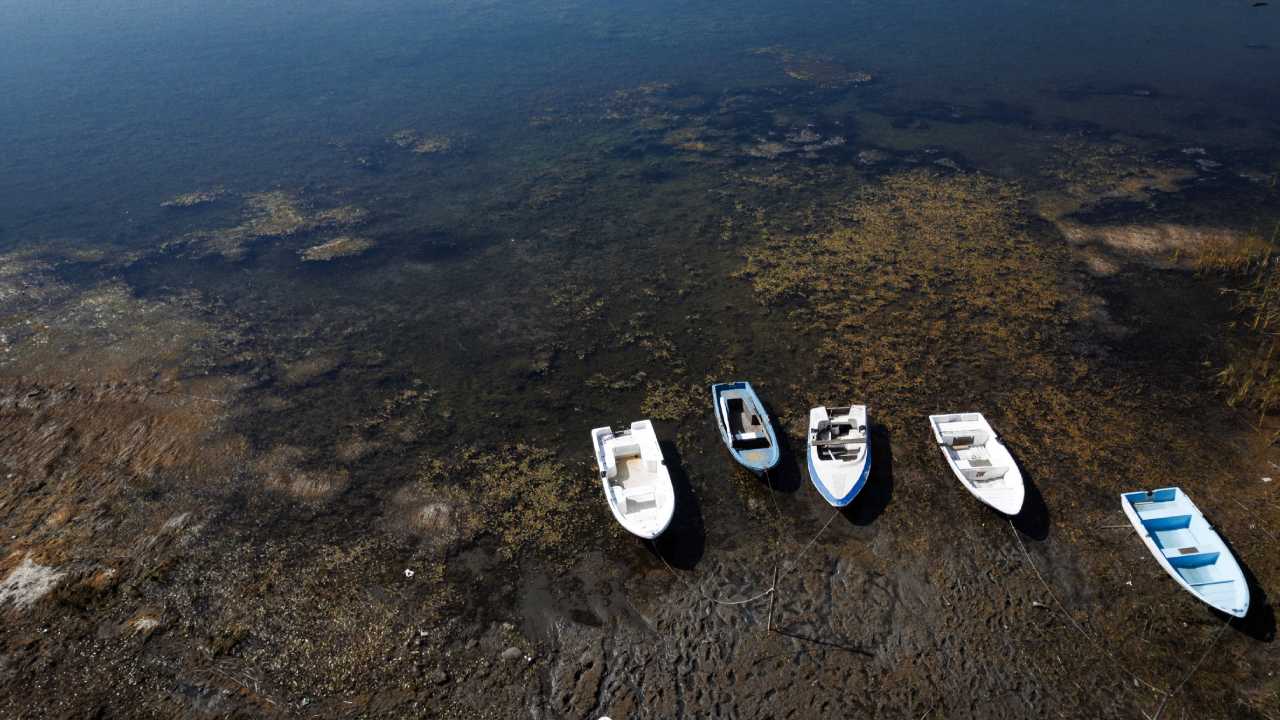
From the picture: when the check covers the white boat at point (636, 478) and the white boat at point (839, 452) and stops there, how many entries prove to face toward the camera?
2

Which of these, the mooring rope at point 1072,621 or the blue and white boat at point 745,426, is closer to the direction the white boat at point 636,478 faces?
the mooring rope

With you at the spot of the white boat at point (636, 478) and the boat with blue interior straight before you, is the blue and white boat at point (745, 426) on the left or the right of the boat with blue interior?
left

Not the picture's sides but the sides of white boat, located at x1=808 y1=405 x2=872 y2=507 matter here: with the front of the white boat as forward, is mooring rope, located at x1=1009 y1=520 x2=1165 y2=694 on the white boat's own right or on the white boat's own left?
on the white boat's own left

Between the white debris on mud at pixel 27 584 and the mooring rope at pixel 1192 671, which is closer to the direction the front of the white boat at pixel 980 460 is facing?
the mooring rope

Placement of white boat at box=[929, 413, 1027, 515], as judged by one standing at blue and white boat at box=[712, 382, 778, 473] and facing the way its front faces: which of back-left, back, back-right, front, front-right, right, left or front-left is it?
front-left

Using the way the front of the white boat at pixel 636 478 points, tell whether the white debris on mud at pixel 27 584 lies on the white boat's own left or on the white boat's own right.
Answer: on the white boat's own right

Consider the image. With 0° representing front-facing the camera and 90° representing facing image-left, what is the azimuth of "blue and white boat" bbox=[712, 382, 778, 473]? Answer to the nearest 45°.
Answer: approximately 315°

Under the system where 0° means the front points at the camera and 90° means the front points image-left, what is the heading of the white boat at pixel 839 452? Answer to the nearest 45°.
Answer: approximately 0°

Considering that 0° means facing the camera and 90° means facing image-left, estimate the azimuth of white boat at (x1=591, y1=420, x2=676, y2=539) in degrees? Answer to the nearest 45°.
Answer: approximately 0°

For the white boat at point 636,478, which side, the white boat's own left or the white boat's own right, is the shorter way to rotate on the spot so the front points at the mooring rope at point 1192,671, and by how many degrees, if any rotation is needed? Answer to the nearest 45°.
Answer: approximately 45° to the white boat's own left

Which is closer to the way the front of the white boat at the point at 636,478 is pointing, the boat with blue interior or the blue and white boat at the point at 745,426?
the boat with blue interior

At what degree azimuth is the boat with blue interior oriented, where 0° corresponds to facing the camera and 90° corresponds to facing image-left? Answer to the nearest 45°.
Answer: approximately 315°

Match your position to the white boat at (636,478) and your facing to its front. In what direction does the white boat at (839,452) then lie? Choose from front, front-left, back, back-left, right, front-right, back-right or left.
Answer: left

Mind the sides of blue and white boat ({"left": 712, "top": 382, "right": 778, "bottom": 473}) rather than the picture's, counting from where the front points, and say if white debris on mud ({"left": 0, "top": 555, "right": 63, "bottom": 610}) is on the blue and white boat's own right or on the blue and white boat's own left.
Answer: on the blue and white boat's own right

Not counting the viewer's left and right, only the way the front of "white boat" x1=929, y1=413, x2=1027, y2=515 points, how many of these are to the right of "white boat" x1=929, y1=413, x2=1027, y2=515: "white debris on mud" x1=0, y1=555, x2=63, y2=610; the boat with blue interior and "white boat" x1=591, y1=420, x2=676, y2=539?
2
